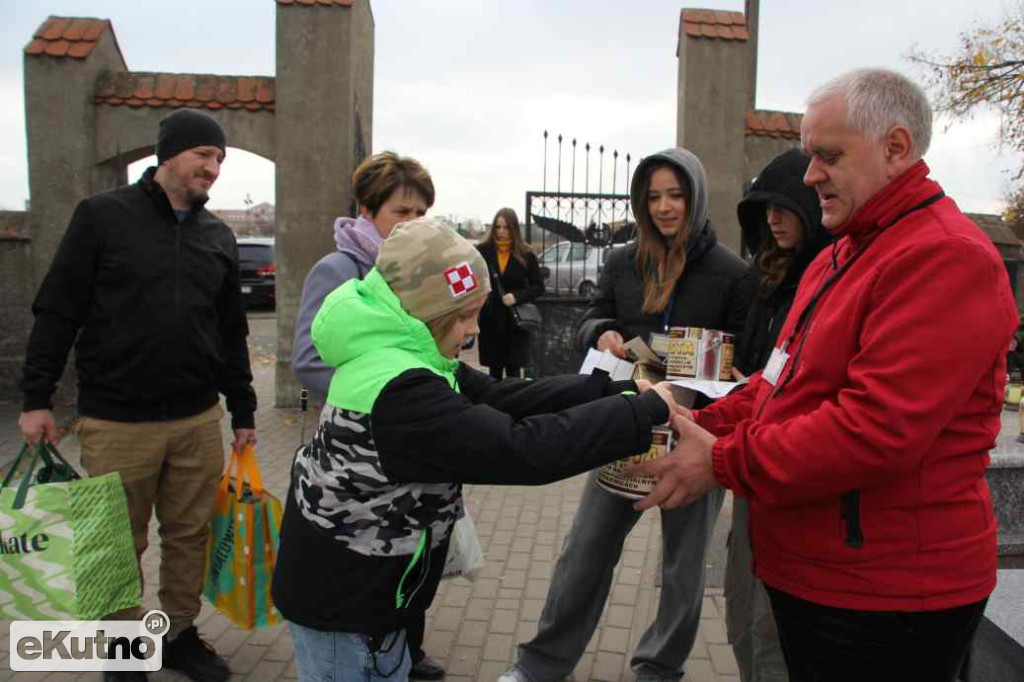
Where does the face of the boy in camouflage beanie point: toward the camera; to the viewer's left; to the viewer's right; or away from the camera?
to the viewer's right

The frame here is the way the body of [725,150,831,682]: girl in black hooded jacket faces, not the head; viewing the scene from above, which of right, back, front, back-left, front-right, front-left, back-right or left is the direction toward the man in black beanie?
front-right

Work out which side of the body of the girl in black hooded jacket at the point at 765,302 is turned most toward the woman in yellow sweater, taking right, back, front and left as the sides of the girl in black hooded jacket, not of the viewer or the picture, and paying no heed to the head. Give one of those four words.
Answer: right

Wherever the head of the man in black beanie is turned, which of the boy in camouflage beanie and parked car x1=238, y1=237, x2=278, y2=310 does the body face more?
the boy in camouflage beanie

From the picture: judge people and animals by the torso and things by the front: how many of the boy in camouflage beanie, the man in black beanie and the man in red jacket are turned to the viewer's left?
1

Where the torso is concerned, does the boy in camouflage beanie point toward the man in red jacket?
yes

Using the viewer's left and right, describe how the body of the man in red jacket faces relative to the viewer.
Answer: facing to the left of the viewer

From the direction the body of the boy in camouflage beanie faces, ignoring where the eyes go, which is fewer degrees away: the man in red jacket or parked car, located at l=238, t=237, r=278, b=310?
the man in red jacket

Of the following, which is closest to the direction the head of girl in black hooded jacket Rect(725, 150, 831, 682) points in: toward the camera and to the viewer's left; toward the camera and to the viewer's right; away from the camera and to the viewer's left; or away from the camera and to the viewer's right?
toward the camera and to the viewer's left

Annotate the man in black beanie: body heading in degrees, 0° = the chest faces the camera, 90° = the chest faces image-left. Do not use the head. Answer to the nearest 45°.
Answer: approximately 315°

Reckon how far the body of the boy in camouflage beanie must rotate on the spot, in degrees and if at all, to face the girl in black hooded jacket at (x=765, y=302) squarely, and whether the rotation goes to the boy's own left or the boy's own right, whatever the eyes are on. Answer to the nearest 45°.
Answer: approximately 45° to the boy's own left

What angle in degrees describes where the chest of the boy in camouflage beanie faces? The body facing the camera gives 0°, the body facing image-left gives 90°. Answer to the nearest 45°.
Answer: approximately 270°

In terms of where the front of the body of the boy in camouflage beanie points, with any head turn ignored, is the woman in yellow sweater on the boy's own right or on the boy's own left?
on the boy's own left

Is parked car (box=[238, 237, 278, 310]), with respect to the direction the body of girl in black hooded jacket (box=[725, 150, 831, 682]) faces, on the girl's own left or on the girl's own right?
on the girl's own right

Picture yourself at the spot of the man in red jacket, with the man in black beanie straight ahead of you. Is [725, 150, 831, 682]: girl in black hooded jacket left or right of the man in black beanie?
right

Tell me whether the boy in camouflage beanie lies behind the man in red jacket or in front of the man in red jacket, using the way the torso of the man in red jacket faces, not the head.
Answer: in front
